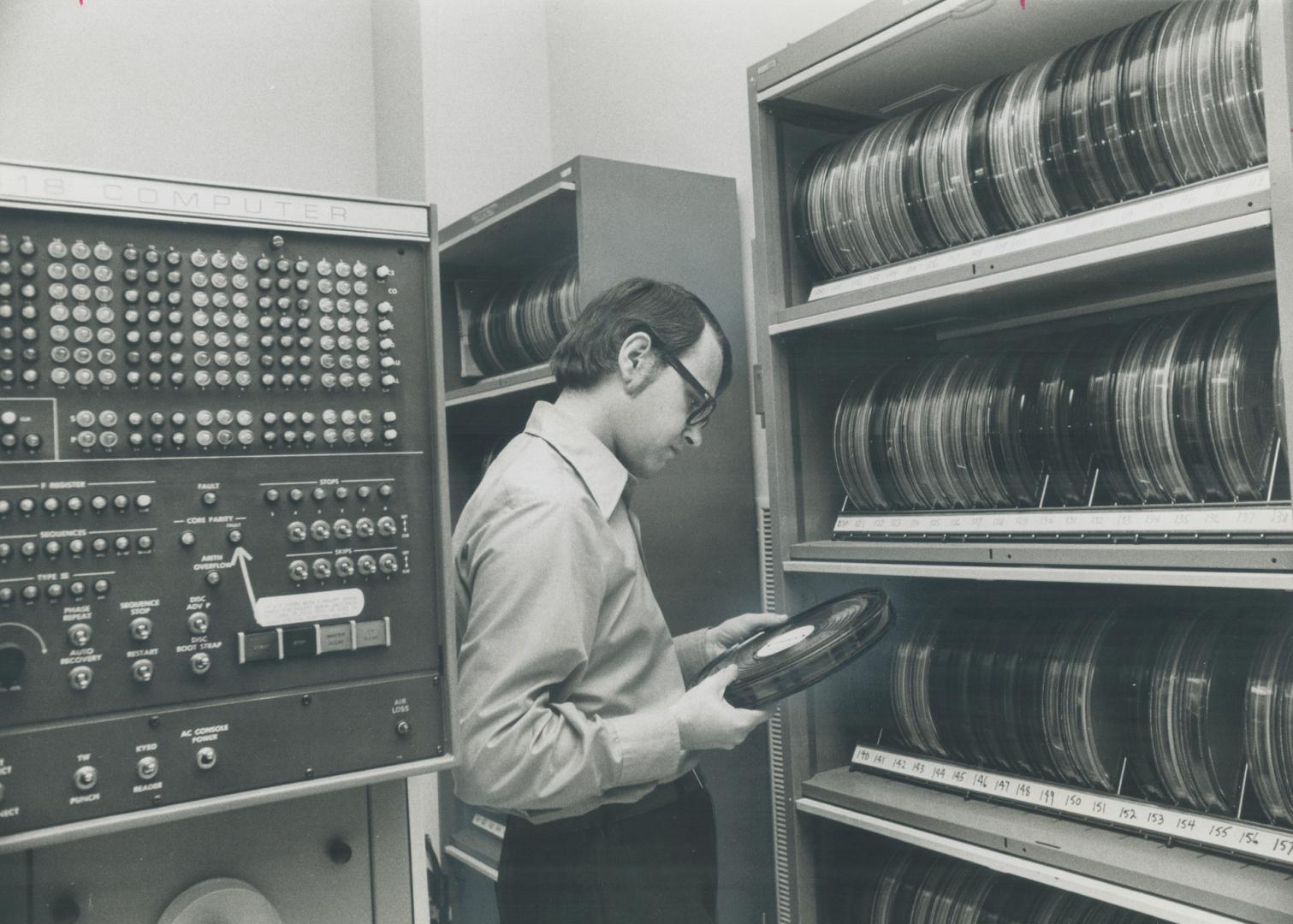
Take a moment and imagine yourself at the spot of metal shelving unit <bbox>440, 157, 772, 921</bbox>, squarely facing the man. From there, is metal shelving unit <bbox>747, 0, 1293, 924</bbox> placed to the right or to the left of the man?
left

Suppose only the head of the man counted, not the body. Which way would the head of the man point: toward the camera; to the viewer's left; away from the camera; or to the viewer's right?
to the viewer's right

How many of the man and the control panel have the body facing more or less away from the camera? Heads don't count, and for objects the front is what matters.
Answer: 0

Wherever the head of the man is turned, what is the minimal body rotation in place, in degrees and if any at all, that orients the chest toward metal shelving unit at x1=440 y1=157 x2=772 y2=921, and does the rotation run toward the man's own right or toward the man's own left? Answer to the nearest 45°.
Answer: approximately 90° to the man's own left

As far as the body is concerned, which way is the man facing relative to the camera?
to the viewer's right

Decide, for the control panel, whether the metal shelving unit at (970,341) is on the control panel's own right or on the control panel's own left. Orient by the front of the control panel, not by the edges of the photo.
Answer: on the control panel's own left

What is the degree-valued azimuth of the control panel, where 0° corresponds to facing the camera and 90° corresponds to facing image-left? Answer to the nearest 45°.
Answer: approximately 315°

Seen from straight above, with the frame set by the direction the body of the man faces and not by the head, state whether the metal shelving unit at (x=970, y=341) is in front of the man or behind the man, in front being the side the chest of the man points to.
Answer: in front
